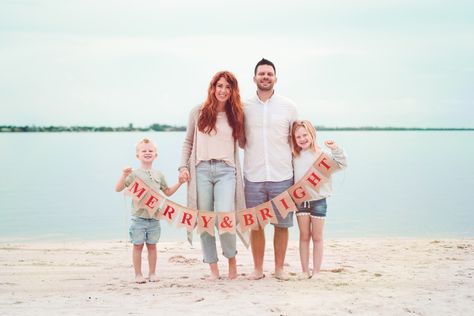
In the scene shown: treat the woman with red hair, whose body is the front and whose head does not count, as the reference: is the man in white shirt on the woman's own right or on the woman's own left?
on the woman's own left

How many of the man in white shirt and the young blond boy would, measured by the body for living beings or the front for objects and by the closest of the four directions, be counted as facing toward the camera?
2

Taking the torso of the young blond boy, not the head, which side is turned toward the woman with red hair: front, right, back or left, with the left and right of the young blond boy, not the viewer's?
left

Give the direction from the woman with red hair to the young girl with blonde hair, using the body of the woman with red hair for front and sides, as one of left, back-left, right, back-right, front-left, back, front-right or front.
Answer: left

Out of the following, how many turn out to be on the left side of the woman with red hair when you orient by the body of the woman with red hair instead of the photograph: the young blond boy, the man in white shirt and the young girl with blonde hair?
2

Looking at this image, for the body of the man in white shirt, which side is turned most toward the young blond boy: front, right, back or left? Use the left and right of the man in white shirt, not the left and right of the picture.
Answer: right

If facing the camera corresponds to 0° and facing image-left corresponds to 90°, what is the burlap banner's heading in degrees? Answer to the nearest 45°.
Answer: approximately 0°

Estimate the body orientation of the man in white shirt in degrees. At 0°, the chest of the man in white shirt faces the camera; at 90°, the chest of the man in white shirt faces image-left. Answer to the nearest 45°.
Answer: approximately 0°
